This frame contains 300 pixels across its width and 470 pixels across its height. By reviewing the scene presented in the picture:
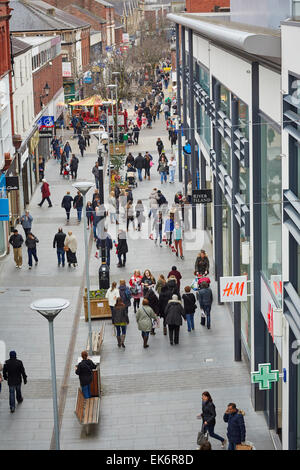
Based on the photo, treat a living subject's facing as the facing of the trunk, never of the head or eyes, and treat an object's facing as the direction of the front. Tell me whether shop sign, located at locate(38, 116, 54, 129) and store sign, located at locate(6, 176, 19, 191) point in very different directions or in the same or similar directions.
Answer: same or similar directions

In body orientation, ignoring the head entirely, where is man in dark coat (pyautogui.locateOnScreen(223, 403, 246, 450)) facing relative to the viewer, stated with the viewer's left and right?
facing the viewer and to the left of the viewer

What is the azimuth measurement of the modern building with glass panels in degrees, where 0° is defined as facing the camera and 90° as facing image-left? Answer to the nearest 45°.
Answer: approximately 90°

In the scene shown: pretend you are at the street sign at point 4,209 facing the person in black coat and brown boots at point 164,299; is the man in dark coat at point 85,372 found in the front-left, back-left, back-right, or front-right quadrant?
front-right

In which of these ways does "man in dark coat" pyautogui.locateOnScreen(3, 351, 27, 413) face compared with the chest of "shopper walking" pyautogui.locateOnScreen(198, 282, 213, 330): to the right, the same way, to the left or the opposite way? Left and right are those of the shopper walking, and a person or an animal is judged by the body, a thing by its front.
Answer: the same way

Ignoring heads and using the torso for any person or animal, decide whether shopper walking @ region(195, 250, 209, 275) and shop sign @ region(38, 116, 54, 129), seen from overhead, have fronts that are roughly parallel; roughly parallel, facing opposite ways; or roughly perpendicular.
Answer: roughly parallel

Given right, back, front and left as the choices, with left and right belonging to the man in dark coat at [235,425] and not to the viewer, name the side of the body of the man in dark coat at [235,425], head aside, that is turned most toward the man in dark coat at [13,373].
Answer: right

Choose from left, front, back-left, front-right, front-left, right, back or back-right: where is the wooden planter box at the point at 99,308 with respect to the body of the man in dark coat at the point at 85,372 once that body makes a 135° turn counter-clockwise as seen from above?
back-right
